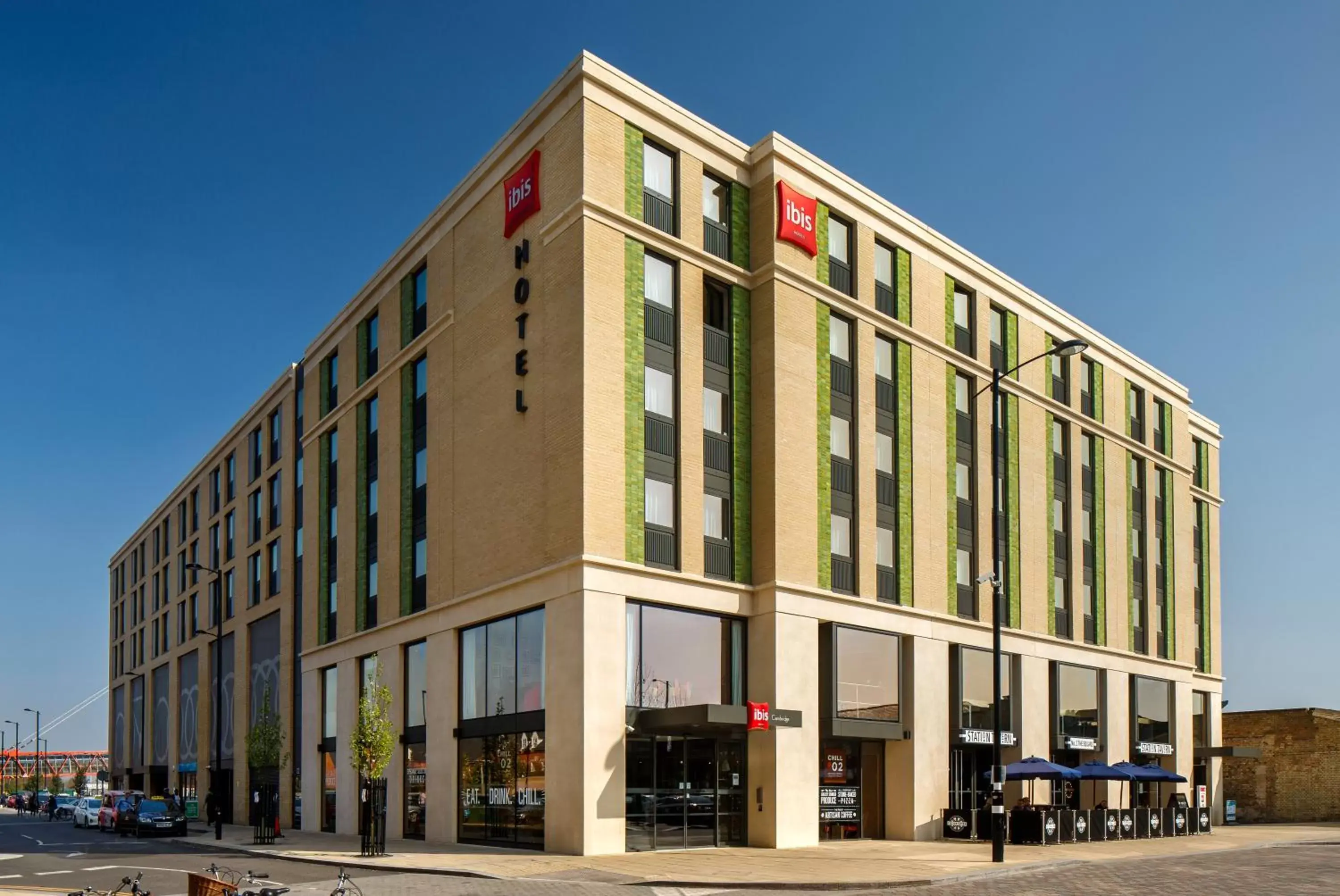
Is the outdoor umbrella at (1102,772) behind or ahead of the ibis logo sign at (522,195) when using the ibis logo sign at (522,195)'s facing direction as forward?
behind

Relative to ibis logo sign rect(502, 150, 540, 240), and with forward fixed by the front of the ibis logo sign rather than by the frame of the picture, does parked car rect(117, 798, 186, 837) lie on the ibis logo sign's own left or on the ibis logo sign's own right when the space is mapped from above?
on the ibis logo sign's own right

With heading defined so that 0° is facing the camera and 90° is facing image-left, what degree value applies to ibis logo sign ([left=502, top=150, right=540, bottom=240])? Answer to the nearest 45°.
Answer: approximately 45°
